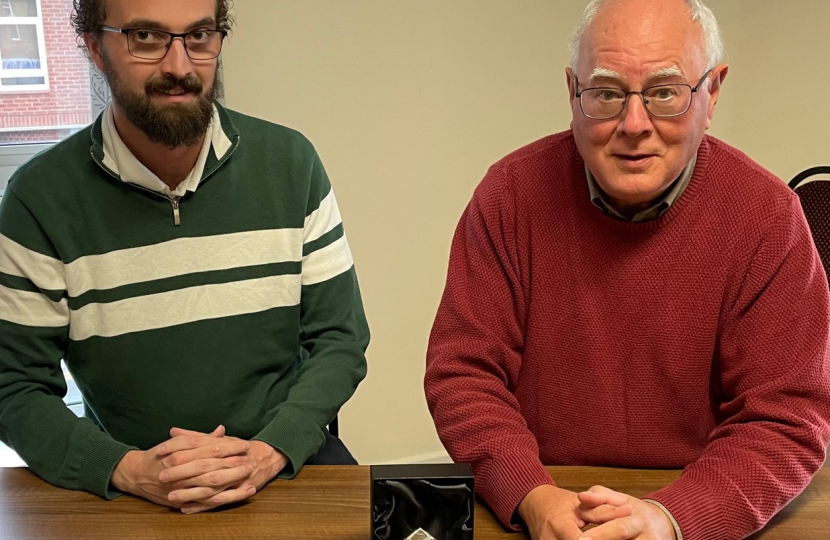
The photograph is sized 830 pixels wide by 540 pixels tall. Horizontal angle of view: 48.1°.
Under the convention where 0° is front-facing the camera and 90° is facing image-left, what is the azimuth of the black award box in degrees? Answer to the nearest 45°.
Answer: approximately 0°

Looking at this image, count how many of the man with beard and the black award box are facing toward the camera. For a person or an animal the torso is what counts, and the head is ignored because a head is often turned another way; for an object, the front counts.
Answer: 2

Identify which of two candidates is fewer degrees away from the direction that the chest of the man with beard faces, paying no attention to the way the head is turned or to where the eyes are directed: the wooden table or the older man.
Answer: the wooden table

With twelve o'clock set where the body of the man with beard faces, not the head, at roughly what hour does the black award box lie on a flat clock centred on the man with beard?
The black award box is roughly at 11 o'clock from the man with beard.

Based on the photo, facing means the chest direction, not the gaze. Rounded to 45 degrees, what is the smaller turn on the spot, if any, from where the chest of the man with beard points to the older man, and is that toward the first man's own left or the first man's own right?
approximately 45° to the first man's own left

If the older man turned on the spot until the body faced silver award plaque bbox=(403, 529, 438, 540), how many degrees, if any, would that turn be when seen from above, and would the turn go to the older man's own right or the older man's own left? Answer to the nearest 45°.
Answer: approximately 45° to the older man's own right

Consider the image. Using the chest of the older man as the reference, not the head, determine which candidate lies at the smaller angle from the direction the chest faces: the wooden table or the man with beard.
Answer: the wooden table

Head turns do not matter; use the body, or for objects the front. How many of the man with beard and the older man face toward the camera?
2

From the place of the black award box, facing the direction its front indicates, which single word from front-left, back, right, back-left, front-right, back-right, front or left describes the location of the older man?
back-left

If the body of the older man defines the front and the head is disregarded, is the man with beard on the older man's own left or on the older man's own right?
on the older man's own right

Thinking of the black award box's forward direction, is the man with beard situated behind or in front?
behind
